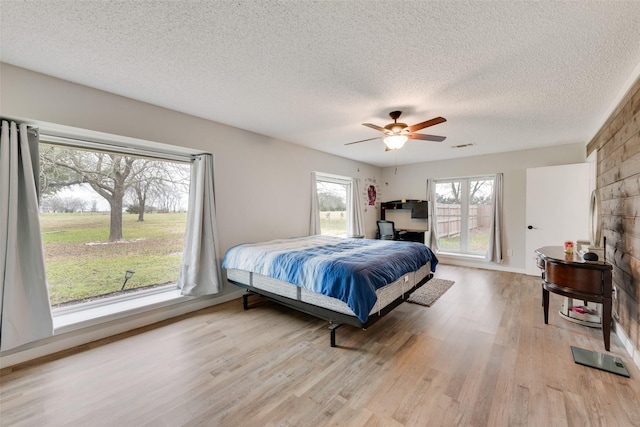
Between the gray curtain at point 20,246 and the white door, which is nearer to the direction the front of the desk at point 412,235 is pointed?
the gray curtain

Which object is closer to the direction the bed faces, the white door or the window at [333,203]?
the white door

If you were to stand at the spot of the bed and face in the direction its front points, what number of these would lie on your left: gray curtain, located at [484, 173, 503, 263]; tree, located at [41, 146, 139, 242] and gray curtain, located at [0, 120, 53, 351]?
1

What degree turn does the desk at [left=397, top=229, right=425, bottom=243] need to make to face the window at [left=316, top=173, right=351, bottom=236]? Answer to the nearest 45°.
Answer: approximately 45° to its right

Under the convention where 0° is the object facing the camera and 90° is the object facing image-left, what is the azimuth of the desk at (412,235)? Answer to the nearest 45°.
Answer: approximately 0°

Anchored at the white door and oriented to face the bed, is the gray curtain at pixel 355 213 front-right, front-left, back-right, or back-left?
front-right

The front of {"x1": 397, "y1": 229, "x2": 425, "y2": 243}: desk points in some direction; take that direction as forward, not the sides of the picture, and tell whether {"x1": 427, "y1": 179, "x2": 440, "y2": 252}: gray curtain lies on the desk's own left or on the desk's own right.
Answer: on the desk's own left

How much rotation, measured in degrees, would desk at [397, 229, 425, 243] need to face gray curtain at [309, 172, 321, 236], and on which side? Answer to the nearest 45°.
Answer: approximately 45° to its right

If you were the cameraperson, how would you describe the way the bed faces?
facing the viewer and to the right of the viewer

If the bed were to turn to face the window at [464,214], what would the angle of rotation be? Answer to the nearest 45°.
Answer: approximately 90° to its left

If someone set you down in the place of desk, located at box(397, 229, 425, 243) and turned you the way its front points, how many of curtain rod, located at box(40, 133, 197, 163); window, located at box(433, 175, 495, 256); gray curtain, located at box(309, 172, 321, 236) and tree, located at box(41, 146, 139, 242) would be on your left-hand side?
1

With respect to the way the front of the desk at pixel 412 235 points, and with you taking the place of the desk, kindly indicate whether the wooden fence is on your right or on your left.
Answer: on your left

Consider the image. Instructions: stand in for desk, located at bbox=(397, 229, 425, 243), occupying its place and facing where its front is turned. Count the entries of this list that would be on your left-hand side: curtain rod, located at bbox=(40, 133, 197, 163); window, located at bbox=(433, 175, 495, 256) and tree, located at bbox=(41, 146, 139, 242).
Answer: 1

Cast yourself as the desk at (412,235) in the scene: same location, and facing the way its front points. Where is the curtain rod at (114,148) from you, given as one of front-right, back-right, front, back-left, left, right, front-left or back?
front-right

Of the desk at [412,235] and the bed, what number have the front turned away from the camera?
0

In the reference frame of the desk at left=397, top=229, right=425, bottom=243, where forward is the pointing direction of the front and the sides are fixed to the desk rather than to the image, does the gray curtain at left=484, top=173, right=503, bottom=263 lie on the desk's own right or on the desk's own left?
on the desk's own left
